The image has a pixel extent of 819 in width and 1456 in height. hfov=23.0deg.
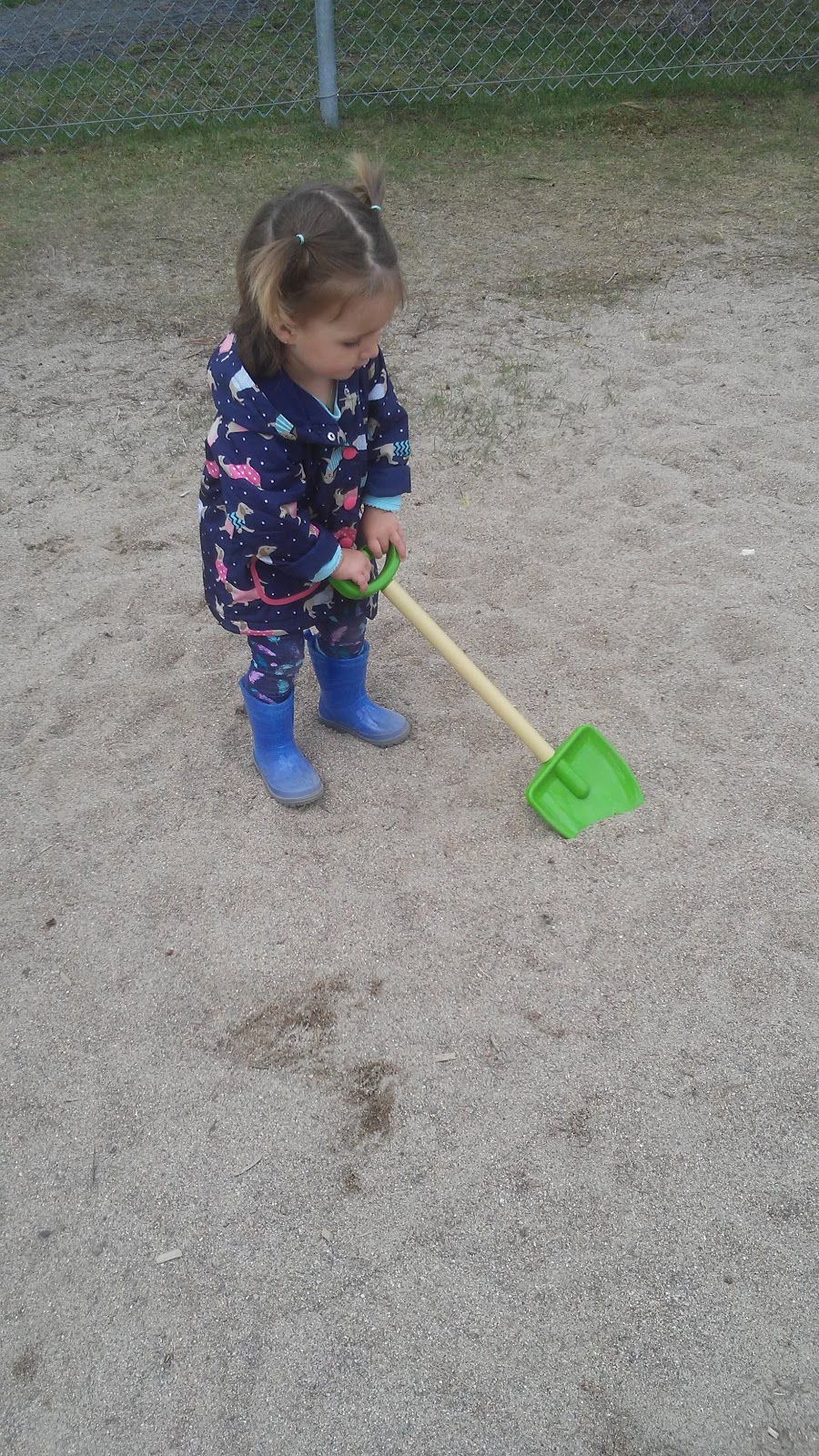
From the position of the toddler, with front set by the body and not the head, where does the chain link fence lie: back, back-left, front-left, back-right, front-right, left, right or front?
back-left

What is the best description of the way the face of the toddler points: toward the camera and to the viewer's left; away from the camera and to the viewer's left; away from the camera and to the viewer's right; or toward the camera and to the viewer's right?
toward the camera and to the viewer's right

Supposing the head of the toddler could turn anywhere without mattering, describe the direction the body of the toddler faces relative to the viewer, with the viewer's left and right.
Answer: facing the viewer and to the right of the viewer
